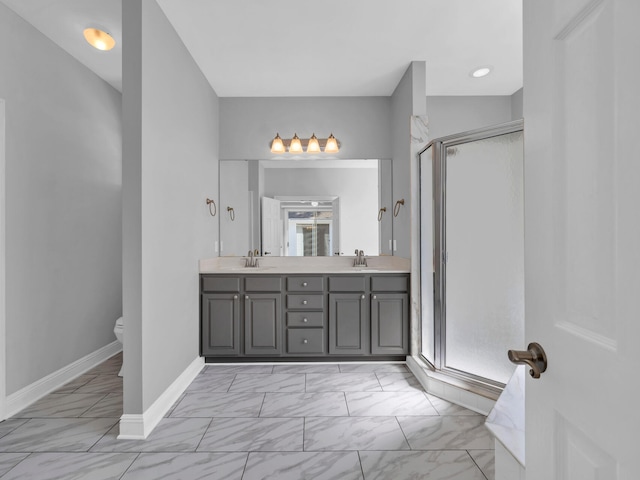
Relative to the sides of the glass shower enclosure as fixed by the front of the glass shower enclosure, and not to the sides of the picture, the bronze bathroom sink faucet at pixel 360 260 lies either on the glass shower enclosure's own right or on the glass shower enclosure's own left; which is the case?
on the glass shower enclosure's own right

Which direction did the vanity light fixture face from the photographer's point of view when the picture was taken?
facing the viewer

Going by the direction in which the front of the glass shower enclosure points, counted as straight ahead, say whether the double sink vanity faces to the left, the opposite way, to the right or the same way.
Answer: to the left

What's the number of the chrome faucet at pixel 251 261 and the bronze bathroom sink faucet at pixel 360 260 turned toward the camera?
2

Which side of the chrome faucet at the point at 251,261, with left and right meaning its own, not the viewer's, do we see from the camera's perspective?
front

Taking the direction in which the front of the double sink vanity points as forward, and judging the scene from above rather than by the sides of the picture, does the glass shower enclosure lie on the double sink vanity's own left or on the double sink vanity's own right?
on the double sink vanity's own left

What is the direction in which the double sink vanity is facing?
toward the camera

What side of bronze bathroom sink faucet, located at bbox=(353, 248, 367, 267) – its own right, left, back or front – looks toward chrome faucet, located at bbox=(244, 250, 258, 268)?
right

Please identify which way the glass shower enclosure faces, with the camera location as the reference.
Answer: facing the viewer and to the left of the viewer

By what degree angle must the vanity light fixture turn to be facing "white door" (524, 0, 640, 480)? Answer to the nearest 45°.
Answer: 0° — it already faces it
